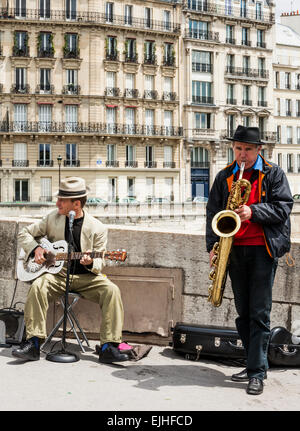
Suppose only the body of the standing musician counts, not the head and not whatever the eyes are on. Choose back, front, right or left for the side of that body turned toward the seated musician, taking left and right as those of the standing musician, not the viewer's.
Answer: right

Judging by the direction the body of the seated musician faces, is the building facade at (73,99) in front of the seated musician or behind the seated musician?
behind

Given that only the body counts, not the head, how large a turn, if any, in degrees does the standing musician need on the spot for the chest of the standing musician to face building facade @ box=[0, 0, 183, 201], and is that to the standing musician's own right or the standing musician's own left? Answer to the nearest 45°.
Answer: approximately 135° to the standing musician's own right

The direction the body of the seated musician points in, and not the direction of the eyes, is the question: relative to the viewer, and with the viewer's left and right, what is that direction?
facing the viewer

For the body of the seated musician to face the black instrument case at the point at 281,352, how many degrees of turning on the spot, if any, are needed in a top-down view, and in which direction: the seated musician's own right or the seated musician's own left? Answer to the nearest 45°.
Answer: approximately 90° to the seated musician's own left

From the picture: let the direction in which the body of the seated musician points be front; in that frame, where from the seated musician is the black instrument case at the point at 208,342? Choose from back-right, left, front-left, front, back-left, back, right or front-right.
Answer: left

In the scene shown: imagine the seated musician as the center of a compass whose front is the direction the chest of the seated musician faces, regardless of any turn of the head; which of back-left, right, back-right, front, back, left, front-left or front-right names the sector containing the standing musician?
front-left

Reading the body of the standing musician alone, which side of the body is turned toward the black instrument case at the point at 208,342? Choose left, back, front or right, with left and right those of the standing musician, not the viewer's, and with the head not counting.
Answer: right

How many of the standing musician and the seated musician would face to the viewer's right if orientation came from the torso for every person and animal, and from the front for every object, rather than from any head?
0
